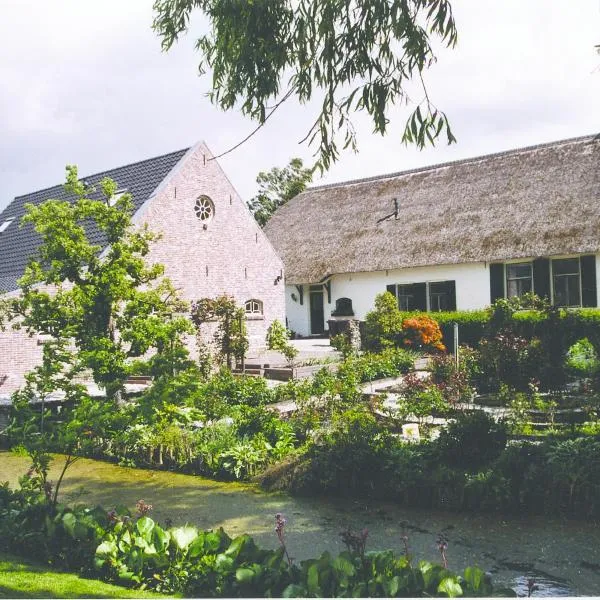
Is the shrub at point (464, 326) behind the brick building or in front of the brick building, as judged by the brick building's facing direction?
in front

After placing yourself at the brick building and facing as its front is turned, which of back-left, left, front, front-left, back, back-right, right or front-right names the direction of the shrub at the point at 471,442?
front-right

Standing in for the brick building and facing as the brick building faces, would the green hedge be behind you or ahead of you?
ahead

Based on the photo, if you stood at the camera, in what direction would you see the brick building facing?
facing the viewer and to the right of the viewer

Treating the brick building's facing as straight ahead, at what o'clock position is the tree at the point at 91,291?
The tree is roughly at 2 o'clock from the brick building.

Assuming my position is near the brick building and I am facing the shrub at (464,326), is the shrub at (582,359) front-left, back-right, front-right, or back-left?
front-right

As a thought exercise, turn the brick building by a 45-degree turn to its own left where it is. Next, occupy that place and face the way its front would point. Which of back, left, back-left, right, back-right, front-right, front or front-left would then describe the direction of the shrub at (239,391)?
right
